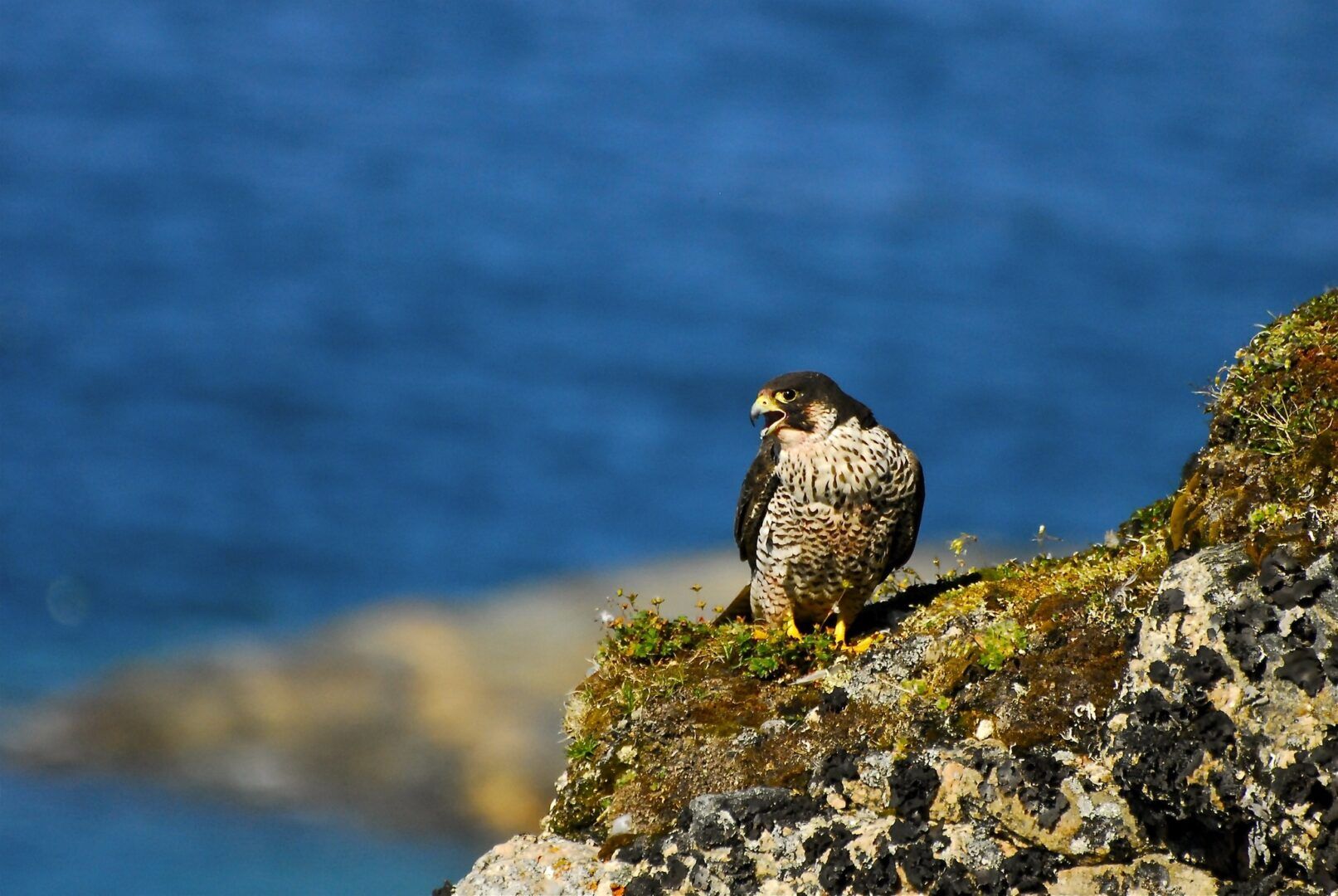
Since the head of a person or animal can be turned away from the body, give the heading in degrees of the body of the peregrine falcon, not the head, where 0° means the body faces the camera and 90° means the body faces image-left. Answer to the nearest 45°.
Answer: approximately 0°
